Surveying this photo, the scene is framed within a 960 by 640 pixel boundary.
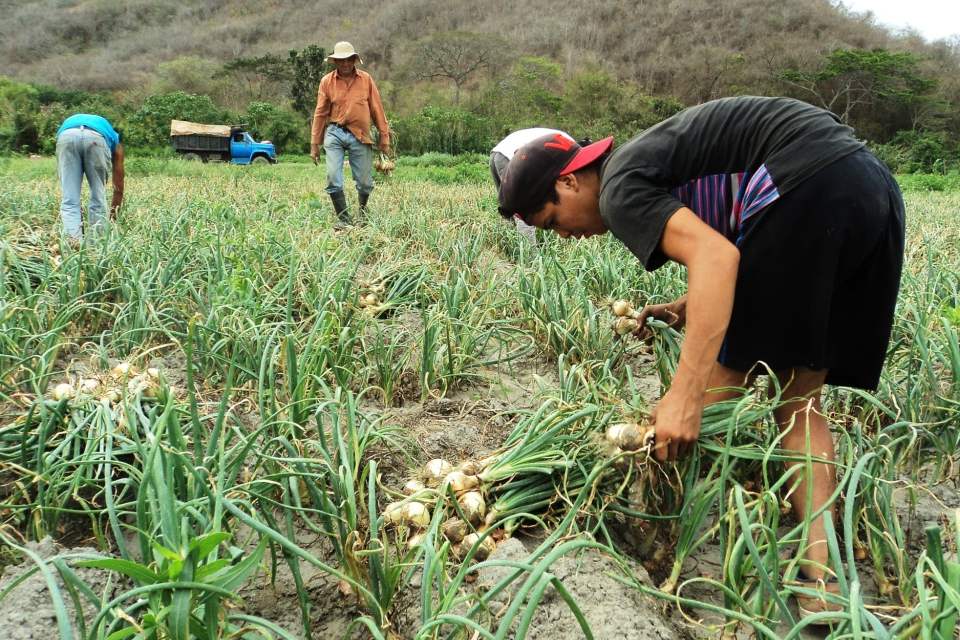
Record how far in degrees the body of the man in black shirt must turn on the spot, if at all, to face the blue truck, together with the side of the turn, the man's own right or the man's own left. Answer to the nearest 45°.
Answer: approximately 45° to the man's own right

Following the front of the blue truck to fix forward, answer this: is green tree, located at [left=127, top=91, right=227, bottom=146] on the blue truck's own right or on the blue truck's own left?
on the blue truck's own left

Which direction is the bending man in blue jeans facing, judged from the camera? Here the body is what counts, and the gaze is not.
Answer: away from the camera

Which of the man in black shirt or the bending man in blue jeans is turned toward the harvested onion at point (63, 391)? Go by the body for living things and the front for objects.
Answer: the man in black shirt

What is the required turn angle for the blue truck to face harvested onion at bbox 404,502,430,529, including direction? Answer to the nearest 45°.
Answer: approximately 90° to its right

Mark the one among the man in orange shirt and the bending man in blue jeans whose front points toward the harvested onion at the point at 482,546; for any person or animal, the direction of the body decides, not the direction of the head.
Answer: the man in orange shirt

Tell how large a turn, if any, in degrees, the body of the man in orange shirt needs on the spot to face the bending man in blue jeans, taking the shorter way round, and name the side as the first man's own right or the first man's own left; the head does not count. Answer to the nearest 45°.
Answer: approximately 45° to the first man's own right

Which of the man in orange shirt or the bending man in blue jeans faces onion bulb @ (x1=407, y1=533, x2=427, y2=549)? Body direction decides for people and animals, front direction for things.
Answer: the man in orange shirt

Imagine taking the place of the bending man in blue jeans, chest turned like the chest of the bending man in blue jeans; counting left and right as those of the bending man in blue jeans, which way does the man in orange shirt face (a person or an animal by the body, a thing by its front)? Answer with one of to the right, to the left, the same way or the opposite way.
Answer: the opposite way

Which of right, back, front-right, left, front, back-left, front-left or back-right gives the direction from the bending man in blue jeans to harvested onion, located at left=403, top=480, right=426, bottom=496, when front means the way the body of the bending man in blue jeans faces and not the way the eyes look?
back

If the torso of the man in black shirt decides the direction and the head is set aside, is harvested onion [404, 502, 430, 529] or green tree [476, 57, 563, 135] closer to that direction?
the harvested onion

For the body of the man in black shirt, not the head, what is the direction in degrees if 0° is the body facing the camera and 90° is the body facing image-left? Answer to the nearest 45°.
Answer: approximately 90°

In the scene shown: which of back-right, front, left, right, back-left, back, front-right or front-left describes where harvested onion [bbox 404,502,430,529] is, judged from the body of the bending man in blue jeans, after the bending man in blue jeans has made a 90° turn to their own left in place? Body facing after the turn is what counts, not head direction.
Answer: left

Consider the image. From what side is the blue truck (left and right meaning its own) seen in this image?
right

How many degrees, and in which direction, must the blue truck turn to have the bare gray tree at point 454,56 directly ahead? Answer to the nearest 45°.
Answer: approximately 45° to its left
